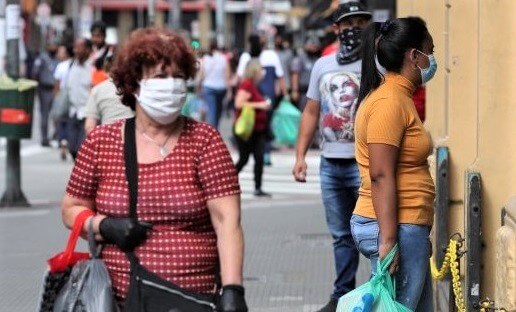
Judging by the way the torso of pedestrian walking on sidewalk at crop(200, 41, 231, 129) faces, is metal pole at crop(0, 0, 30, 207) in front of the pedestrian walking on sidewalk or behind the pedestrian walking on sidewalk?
behind

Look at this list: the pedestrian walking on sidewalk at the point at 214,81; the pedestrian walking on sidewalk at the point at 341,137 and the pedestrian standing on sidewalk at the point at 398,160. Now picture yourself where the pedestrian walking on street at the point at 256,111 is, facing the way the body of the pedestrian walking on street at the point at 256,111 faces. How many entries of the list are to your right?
2

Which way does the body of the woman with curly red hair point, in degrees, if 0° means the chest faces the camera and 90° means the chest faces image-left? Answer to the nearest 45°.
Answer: approximately 0°

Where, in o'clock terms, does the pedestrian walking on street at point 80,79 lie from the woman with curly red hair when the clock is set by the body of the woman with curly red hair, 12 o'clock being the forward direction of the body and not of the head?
The pedestrian walking on street is roughly at 6 o'clock from the woman with curly red hair.

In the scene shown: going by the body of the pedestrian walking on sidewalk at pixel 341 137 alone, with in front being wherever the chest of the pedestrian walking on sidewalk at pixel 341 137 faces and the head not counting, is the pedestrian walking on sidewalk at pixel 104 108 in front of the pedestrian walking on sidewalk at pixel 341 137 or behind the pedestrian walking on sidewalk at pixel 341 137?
behind

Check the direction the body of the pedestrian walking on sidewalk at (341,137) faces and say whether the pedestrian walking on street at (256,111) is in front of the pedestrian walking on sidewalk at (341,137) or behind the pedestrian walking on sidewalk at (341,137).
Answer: behind

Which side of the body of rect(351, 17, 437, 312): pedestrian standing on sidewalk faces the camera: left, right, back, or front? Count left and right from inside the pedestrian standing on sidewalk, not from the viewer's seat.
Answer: right
